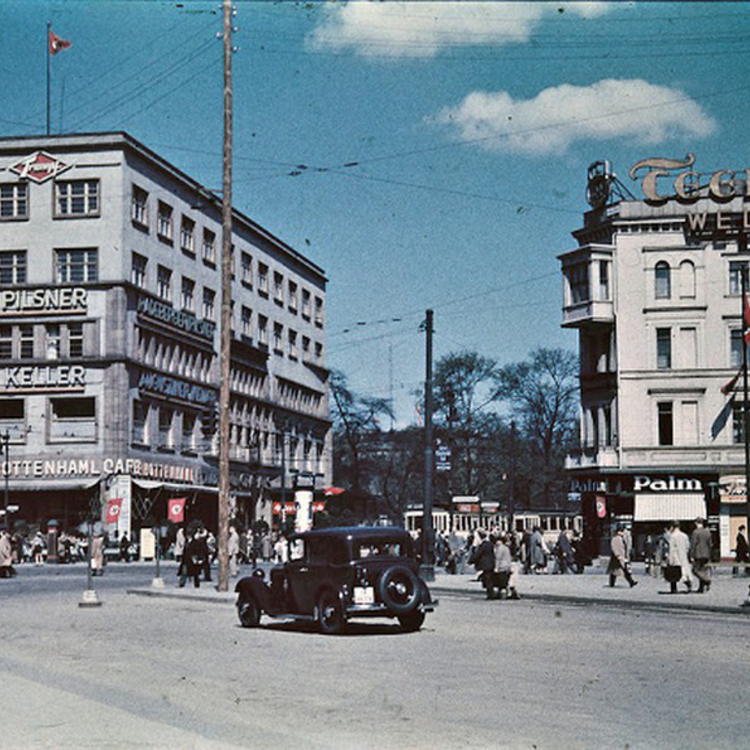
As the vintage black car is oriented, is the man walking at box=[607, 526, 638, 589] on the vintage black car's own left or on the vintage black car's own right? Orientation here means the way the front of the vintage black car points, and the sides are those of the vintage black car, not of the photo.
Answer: on the vintage black car's own right

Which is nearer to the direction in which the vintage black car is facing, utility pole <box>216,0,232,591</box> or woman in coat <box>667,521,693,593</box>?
the utility pole

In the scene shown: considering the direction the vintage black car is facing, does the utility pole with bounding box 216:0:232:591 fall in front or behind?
in front

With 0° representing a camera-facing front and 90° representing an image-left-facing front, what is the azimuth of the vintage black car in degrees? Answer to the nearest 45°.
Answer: approximately 135°

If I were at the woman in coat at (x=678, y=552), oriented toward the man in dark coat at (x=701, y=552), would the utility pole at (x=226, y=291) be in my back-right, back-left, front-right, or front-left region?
back-left

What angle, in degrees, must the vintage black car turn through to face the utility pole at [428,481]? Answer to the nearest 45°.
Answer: approximately 45° to its right

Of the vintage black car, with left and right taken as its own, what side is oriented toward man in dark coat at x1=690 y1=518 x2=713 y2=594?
right

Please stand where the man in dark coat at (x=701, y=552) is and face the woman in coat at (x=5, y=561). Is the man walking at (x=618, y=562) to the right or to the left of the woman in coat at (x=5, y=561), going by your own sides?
right

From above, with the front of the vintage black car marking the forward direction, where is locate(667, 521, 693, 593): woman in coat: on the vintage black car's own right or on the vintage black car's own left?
on the vintage black car's own right

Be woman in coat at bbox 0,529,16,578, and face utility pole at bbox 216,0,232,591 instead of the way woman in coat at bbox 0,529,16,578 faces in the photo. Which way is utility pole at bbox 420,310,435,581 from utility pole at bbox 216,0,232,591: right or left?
left

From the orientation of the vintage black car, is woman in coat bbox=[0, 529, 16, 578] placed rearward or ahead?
ahead
